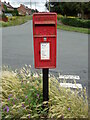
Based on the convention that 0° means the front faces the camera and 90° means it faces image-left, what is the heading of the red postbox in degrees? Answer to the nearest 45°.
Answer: approximately 0°

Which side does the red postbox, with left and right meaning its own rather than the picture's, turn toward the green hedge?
back
